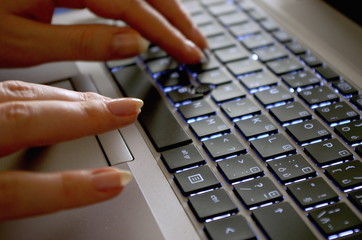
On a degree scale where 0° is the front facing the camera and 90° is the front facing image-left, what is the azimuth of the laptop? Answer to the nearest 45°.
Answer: approximately 45°
